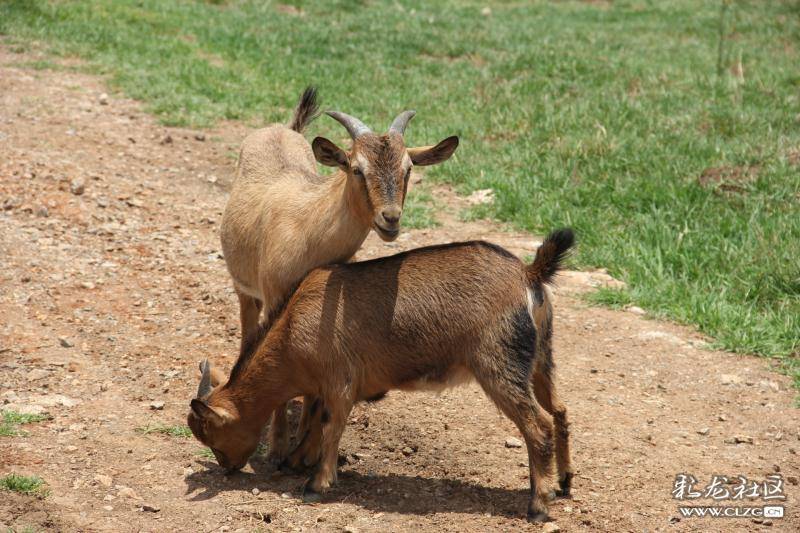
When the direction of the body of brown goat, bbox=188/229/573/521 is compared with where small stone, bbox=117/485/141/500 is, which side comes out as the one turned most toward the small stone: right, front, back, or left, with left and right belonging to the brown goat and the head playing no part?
front

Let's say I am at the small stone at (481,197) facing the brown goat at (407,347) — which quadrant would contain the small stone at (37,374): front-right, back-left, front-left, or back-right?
front-right

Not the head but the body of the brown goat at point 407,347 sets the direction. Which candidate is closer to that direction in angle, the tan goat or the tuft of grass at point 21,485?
the tuft of grass

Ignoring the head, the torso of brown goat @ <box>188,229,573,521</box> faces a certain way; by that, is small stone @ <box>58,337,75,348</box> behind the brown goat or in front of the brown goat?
in front

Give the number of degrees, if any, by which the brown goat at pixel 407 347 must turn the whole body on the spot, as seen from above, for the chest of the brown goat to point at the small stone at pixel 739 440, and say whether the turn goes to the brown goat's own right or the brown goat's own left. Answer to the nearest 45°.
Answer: approximately 180°

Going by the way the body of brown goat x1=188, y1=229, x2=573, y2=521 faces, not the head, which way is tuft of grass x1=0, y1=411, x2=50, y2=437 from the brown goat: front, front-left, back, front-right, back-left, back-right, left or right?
front

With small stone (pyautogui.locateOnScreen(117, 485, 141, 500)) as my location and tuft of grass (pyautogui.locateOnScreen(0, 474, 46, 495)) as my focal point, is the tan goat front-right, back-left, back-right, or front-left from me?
back-right

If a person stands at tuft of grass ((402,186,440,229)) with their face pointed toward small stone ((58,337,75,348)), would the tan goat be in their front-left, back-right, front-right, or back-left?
front-left

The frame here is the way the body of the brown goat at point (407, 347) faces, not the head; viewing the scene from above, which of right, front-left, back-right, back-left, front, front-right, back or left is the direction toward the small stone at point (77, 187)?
front-right

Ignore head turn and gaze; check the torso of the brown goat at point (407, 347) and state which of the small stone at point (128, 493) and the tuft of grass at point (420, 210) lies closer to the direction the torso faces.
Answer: the small stone

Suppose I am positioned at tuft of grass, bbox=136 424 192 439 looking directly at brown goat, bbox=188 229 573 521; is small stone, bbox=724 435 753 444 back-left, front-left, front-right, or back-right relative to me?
front-left

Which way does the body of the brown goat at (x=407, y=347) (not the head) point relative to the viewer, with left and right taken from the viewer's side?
facing to the left of the viewer

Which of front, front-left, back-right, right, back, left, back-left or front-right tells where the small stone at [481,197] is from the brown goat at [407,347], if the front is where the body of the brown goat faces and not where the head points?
right
